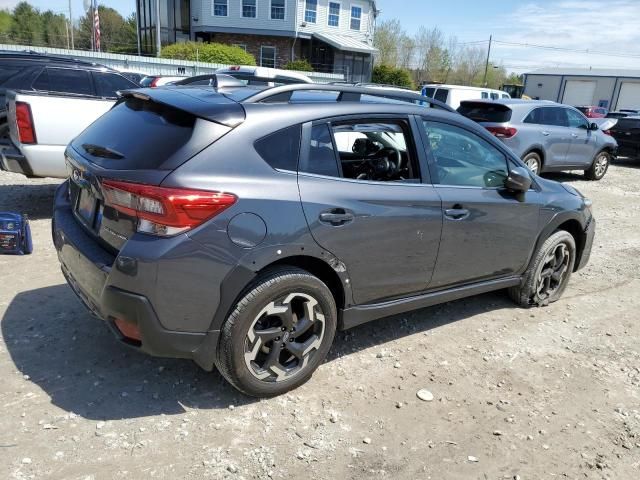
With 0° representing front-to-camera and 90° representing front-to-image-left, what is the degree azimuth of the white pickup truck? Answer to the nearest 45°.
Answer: approximately 225°

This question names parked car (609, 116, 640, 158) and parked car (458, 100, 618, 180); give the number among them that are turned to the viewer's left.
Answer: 0

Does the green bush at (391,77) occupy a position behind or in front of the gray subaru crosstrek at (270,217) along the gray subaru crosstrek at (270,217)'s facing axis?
in front

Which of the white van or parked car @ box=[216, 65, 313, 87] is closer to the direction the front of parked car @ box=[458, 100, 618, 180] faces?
the white van

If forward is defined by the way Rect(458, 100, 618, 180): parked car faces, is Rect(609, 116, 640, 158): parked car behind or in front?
in front

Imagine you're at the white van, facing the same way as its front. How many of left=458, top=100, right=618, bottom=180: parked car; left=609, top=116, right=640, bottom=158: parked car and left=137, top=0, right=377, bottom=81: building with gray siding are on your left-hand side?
1

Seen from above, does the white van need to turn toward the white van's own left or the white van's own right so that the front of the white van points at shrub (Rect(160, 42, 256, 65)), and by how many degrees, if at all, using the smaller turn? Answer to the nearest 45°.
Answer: approximately 90° to the white van's own left

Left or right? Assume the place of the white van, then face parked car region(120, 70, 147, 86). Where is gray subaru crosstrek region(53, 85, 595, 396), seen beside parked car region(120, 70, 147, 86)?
left

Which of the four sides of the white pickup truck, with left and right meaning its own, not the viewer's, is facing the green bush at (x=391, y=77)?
front

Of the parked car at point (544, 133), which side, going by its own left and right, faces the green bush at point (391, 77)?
left
